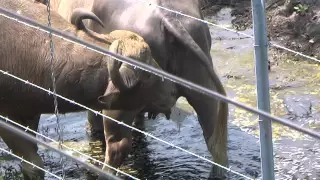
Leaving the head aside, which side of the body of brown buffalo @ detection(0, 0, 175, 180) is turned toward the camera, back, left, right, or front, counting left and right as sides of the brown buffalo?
right
